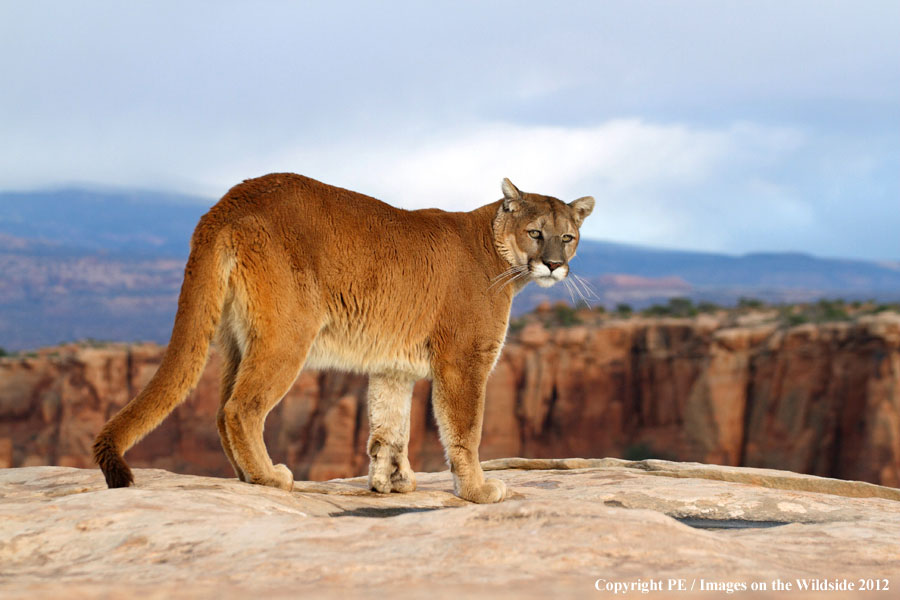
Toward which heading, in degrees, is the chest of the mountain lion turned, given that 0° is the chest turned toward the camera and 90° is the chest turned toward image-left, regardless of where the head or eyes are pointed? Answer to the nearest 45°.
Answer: approximately 270°
